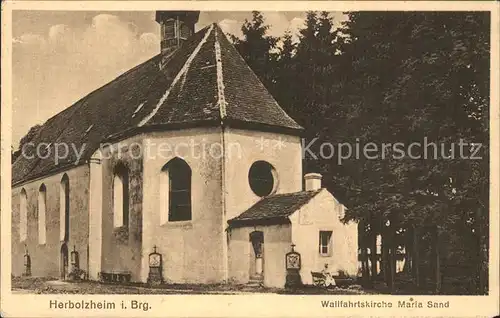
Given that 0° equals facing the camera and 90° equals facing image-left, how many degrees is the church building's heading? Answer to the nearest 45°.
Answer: approximately 135°
